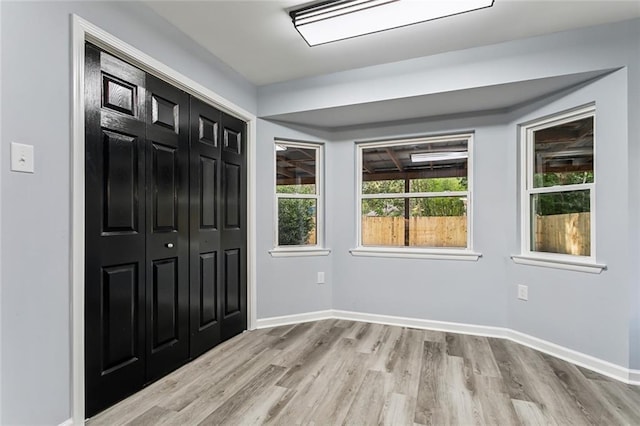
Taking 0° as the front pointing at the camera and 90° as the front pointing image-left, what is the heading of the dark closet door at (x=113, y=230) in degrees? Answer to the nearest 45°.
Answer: approximately 315°

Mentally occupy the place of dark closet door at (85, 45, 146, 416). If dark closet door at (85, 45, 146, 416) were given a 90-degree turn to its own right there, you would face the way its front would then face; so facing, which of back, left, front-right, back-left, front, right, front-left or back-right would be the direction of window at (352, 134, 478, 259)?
back-left

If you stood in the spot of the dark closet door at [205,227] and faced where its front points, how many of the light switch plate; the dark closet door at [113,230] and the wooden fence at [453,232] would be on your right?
2

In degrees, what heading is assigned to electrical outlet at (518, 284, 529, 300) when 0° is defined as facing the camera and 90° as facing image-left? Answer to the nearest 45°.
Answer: approximately 45°

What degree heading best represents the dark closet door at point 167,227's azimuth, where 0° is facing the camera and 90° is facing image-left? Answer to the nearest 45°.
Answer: approximately 315°

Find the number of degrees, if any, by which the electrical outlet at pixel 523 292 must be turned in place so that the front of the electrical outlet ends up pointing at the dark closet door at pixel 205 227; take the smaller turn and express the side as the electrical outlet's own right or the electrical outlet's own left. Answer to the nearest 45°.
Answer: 0° — it already faces it

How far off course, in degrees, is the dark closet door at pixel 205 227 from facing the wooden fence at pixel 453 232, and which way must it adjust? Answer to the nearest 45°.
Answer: approximately 45° to its left

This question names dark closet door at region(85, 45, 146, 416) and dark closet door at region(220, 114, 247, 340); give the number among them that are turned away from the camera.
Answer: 0

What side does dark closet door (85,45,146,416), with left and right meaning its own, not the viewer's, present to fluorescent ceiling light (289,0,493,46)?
front

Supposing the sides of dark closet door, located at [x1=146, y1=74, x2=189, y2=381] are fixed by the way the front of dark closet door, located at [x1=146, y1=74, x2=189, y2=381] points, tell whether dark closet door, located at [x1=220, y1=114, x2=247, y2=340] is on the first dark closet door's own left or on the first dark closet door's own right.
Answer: on the first dark closet door's own left

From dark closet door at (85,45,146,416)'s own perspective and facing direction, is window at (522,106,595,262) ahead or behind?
ahead
